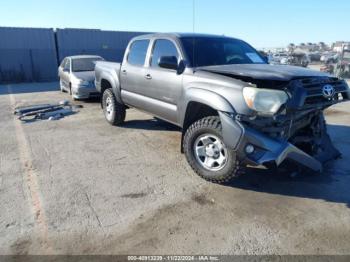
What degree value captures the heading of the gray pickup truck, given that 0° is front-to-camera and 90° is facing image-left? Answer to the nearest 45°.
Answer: approximately 315°
